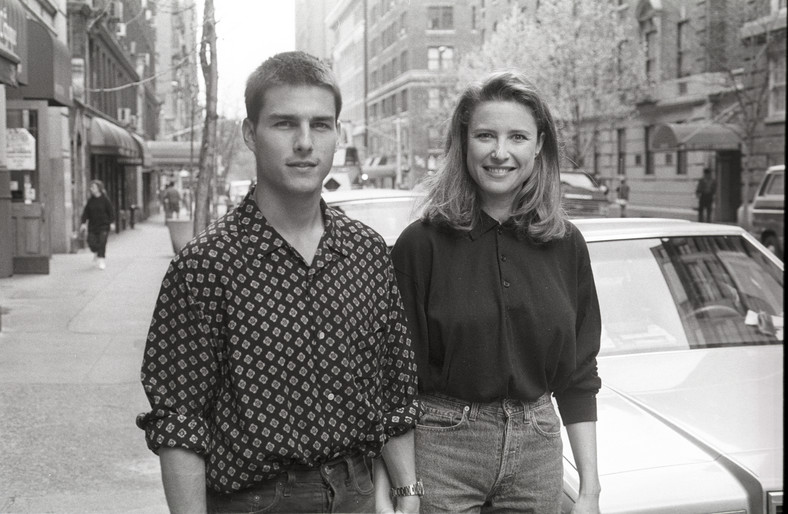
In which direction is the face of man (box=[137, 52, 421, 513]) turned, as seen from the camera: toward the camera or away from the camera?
toward the camera

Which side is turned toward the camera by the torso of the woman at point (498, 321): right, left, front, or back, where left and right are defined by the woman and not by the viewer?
front

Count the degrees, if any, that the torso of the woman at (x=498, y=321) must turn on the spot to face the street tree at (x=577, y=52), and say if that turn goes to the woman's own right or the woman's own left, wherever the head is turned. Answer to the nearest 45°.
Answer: approximately 180°

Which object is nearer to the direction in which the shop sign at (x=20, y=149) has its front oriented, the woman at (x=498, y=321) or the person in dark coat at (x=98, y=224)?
the woman

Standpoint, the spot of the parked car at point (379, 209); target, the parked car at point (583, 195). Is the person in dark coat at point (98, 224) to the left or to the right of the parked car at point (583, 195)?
left

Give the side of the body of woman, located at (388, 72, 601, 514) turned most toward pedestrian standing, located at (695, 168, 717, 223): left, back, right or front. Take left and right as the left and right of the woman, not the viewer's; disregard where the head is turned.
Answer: back

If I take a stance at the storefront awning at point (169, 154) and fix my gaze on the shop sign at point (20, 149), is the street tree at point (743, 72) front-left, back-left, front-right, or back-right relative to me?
front-left

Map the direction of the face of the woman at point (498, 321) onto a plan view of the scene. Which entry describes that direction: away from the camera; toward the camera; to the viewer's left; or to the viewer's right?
toward the camera

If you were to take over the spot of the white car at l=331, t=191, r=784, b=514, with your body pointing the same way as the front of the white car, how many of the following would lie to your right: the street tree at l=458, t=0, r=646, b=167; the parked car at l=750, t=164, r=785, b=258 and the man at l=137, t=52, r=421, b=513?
1

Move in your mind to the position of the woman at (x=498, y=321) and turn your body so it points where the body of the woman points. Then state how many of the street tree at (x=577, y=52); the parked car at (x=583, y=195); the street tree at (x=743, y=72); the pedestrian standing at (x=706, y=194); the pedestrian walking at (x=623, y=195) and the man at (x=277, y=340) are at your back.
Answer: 5

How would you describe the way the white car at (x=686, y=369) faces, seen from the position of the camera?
facing the viewer and to the right of the viewer

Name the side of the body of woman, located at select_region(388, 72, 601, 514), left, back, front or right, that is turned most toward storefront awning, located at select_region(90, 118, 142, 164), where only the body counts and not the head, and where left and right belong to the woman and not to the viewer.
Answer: back

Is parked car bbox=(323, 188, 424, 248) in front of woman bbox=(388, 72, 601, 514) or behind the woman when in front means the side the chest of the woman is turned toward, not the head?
behind
